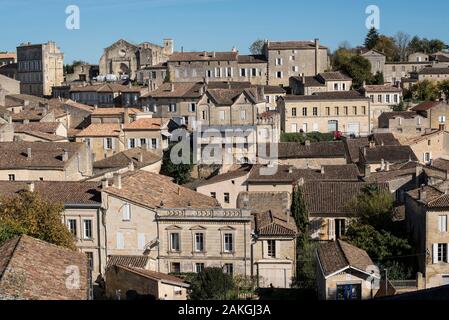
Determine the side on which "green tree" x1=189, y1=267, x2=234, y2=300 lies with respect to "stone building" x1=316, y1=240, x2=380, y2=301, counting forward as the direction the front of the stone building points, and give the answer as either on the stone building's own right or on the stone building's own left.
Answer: on the stone building's own right

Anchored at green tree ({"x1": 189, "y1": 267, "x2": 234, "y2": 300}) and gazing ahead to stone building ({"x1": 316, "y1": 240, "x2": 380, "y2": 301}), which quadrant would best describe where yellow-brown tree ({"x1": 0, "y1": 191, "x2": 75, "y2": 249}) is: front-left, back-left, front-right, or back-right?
back-left

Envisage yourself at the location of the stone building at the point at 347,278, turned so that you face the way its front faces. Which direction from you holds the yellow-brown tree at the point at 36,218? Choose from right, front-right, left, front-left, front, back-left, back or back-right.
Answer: right

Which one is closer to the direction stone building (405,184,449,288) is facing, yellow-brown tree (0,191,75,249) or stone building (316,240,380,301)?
the stone building

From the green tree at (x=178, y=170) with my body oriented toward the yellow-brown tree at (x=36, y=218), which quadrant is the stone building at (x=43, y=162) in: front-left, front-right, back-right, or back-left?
front-right

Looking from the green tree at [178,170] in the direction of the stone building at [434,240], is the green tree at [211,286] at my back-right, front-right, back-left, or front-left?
front-right

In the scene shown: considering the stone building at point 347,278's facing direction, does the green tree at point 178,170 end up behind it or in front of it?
behind

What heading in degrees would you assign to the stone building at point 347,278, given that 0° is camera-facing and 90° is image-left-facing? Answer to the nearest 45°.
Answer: approximately 0°

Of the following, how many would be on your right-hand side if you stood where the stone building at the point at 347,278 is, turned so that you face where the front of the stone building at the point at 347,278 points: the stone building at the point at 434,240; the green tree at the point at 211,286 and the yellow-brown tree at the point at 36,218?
2

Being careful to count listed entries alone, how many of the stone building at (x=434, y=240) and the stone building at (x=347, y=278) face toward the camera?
2

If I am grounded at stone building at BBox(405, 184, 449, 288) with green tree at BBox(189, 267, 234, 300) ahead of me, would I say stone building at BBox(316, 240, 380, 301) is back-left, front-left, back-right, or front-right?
front-left

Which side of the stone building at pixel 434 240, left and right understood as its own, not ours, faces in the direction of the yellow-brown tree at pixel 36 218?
right

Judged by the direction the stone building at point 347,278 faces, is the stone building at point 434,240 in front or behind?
behind

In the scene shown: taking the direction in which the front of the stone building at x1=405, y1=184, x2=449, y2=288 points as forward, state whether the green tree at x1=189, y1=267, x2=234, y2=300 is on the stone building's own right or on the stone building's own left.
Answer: on the stone building's own right

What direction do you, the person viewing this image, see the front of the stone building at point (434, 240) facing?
facing the viewer

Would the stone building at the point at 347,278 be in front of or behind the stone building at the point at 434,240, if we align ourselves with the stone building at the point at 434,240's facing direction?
in front
